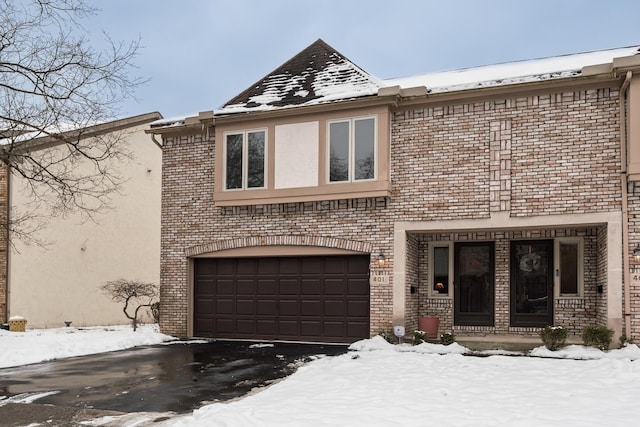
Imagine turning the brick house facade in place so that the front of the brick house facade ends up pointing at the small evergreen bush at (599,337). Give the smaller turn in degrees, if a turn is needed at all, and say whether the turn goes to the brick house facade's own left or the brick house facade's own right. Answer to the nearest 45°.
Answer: approximately 45° to the brick house facade's own left

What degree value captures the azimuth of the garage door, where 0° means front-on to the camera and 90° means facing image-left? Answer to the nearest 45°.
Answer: approximately 0°

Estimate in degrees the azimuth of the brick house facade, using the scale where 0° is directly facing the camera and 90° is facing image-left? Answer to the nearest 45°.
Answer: approximately 0°
